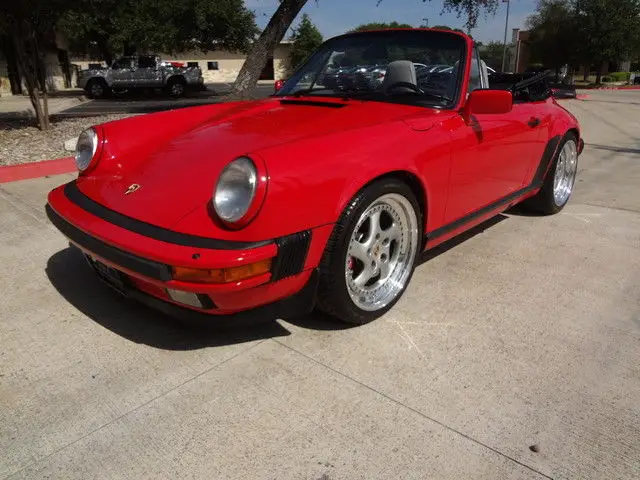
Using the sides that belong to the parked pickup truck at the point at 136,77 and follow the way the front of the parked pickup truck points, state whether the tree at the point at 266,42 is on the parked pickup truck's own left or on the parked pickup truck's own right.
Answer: on the parked pickup truck's own left

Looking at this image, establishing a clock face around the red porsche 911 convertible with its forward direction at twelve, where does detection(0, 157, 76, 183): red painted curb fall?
The red painted curb is roughly at 3 o'clock from the red porsche 911 convertible.

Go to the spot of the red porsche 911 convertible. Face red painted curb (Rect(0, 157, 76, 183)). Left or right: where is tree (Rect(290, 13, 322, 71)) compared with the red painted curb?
right

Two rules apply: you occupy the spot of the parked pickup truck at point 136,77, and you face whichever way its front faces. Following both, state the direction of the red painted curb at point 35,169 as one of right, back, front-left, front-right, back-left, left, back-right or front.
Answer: left

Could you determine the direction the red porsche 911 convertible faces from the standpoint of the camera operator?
facing the viewer and to the left of the viewer

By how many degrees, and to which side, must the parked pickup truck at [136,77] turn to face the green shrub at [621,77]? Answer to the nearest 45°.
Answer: approximately 180°

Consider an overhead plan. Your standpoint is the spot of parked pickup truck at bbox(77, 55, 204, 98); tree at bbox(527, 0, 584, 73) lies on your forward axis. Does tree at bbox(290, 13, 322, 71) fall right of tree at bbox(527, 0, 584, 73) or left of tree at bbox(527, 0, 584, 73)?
left

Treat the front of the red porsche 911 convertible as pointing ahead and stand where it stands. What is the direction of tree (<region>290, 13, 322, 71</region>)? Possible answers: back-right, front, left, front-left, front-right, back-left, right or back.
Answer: back-right

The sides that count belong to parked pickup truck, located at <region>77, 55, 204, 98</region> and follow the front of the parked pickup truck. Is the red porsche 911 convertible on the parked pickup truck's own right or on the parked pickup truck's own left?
on the parked pickup truck's own left

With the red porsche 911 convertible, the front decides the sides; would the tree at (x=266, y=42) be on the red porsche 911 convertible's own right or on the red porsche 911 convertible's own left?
on the red porsche 911 convertible's own right

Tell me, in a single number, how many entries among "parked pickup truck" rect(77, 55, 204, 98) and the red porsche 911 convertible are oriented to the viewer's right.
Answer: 0

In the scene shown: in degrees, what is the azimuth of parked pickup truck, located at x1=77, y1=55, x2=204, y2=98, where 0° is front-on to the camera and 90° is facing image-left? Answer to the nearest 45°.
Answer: approximately 90°

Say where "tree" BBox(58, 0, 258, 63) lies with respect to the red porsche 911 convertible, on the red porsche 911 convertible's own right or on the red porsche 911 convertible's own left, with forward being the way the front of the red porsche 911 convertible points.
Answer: on the red porsche 911 convertible's own right

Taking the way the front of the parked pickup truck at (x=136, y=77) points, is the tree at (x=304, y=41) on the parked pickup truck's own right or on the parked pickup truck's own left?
on the parked pickup truck's own right

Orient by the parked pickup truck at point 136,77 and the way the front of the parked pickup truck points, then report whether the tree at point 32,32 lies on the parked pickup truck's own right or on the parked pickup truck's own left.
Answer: on the parked pickup truck's own left
